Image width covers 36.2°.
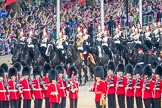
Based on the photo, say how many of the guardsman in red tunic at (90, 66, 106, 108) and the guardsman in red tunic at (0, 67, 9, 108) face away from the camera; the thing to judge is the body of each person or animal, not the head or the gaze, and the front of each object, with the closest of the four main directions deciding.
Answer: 0

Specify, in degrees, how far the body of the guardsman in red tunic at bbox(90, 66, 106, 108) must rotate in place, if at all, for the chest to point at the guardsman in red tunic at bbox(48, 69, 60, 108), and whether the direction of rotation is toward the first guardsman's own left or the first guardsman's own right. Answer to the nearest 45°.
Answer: approximately 45° to the first guardsman's own right

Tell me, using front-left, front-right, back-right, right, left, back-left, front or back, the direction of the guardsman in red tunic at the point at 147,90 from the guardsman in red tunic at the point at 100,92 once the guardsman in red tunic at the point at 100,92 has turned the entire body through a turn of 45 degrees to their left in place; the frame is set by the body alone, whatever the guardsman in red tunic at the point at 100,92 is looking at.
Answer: left

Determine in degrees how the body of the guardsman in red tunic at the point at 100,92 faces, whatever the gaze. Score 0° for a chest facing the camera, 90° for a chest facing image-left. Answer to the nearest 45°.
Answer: approximately 45°

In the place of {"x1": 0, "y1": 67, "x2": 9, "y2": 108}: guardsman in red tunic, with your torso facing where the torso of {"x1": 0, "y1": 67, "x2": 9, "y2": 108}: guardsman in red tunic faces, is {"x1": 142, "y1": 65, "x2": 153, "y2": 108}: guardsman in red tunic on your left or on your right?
on your left

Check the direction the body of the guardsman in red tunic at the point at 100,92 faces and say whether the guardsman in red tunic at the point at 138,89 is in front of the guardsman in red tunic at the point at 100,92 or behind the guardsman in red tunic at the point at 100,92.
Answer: behind

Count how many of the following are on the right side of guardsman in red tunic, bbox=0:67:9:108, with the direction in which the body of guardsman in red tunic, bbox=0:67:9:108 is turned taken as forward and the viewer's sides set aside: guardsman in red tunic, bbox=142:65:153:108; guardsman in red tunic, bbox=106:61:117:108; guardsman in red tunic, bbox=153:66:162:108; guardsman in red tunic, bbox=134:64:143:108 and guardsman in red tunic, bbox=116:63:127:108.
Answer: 0

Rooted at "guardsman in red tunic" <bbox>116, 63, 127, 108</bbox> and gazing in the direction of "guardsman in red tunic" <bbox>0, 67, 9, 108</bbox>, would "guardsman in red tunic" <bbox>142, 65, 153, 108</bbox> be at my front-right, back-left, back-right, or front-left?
back-left

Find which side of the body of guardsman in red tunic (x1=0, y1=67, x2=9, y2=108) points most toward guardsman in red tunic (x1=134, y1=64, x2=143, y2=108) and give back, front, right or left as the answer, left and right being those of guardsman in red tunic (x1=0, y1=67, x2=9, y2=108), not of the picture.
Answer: left

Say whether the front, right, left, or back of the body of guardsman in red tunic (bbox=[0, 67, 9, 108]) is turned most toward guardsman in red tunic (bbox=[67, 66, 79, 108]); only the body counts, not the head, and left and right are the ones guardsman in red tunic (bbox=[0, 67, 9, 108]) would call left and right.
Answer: left

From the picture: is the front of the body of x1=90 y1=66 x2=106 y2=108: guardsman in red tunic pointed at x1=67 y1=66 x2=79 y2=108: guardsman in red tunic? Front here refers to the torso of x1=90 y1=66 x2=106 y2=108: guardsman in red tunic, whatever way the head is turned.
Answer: no

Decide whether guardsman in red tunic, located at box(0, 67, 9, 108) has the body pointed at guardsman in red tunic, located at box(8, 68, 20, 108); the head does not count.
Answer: no

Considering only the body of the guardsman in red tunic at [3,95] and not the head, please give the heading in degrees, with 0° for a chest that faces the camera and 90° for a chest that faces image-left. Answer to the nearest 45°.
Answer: approximately 0°

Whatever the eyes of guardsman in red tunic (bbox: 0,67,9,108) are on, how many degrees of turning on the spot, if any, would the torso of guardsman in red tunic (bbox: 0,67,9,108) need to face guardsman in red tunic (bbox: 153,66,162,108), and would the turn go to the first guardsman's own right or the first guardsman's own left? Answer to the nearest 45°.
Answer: approximately 90° to the first guardsman's own left

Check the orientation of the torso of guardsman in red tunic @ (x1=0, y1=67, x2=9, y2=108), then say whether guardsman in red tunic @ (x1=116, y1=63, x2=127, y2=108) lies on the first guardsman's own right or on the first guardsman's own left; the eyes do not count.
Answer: on the first guardsman's own left

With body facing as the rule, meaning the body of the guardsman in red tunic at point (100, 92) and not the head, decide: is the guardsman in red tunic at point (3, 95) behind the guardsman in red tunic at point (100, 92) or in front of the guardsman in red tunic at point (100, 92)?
in front
